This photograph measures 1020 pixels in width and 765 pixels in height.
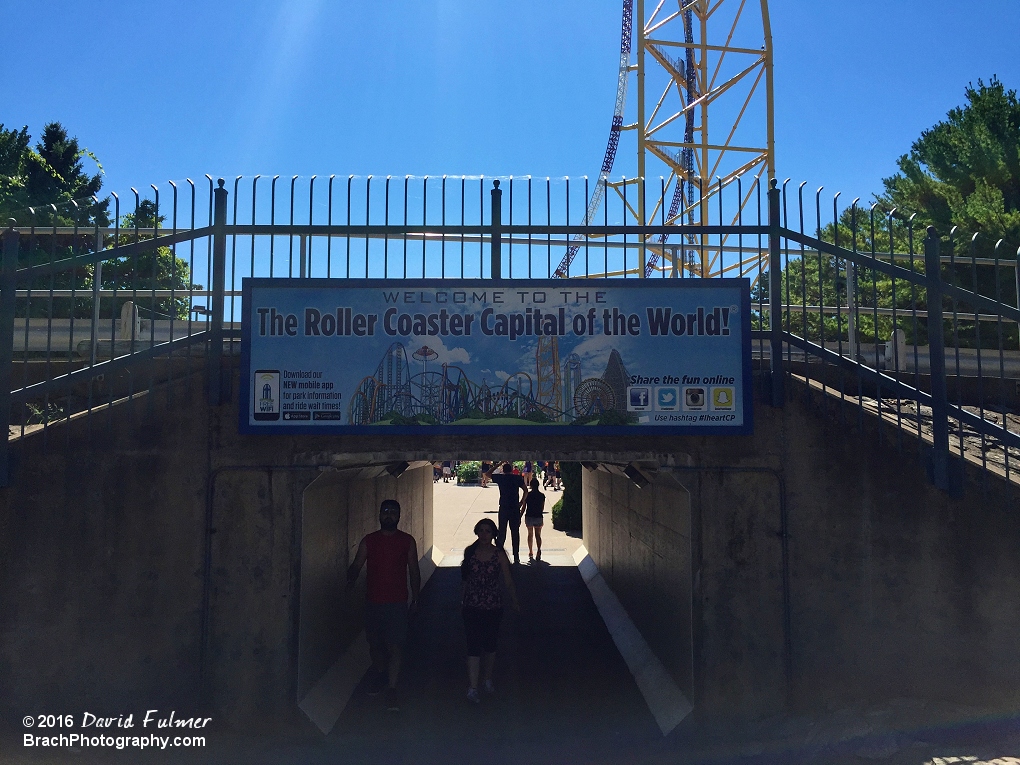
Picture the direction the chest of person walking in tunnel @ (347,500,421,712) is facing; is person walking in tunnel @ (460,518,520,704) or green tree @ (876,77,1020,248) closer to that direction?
the person walking in tunnel

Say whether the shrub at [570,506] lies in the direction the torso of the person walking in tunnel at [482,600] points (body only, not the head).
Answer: no

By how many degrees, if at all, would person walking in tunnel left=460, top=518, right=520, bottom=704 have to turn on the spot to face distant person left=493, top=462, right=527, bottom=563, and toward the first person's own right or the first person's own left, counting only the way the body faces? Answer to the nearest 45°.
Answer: approximately 180°

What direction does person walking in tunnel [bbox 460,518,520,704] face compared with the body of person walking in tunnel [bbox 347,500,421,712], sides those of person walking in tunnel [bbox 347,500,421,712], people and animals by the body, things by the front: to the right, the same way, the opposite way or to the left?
the same way

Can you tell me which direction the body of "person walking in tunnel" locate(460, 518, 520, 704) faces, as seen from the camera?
toward the camera

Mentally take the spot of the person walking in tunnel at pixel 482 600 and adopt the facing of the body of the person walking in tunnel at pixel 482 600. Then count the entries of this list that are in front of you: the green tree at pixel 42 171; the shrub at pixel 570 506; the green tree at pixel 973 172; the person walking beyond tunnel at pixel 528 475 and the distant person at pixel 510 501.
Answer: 0

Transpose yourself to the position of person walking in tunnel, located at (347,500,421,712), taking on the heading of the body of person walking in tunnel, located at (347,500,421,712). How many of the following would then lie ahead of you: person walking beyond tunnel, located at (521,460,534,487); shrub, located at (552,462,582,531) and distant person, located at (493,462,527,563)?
0

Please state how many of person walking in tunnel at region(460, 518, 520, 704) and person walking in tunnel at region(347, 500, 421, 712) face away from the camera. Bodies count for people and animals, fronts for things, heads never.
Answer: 0

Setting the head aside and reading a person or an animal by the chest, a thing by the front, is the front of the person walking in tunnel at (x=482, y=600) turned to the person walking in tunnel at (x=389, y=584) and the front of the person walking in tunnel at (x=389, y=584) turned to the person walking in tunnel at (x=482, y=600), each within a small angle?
no

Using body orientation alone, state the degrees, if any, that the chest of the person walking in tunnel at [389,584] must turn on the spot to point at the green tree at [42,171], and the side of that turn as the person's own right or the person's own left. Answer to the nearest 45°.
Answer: approximately 135° to the person's own right

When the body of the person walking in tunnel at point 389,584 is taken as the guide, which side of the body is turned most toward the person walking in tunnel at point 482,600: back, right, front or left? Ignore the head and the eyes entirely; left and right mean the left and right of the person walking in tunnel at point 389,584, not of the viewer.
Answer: left

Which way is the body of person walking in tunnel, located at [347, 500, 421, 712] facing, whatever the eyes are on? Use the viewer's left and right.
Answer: facing the viewer
